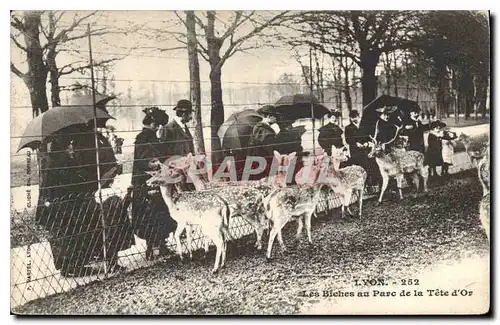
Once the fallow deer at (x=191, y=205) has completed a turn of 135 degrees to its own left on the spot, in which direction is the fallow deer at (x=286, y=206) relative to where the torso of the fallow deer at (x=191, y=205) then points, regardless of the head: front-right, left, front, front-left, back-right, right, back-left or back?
left

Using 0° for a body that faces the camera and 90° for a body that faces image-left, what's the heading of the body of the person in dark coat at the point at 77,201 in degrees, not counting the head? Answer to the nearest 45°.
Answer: approximately 270°

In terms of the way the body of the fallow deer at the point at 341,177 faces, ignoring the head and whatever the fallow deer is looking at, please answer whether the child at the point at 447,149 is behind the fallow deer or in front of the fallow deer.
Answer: behind

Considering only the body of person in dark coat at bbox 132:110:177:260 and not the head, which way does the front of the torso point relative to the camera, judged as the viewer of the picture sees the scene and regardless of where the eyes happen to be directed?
to the viewer's right

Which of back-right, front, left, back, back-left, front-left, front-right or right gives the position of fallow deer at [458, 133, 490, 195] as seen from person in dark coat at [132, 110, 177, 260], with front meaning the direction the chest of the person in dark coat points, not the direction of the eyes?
front

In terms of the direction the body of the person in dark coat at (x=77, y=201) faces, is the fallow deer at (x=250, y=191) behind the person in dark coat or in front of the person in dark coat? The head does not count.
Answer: in front

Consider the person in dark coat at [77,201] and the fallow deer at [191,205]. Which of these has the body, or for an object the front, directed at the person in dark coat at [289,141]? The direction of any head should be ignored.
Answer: the person in dark coat at [77,201]

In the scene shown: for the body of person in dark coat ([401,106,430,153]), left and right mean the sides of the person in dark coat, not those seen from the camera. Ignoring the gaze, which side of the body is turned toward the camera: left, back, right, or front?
front

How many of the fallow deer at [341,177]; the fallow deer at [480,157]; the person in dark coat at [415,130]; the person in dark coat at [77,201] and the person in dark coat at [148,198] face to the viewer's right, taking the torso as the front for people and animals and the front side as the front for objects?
2

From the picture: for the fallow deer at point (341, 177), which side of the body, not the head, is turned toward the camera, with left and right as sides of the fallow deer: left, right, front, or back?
left

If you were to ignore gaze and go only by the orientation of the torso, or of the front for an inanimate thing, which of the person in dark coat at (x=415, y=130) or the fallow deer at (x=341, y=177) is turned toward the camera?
the person in dark coat

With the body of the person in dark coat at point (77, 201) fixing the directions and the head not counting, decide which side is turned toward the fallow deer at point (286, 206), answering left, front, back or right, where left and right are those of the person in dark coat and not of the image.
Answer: front

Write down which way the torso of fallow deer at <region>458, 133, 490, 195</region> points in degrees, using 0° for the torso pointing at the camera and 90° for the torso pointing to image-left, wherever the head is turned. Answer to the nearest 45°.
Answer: approximately 90°
